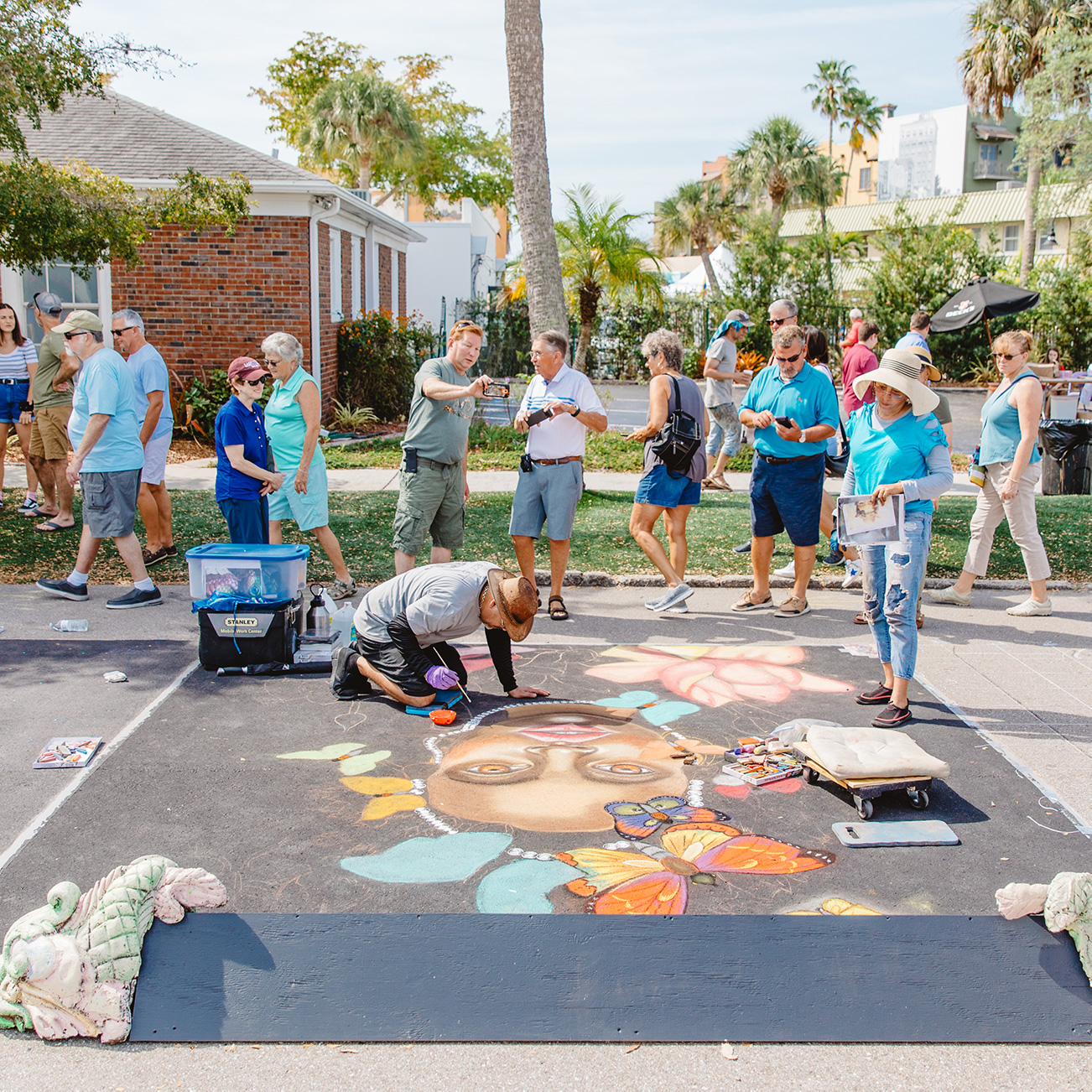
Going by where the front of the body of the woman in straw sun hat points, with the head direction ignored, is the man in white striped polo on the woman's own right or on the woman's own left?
on the woman's own right

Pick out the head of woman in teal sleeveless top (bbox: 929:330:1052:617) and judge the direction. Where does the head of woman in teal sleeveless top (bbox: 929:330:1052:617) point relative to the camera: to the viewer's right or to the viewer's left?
to the viewer's left

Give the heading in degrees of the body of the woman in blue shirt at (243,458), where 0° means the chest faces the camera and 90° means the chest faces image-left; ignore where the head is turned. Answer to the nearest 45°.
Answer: approximately 315°

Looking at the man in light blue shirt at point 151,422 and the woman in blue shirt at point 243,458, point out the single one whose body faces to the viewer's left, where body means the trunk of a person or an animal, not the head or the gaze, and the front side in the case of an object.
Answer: the man in light blue shirt

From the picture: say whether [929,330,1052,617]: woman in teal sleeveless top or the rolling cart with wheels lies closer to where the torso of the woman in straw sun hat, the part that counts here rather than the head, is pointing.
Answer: the rolling cart with wheels

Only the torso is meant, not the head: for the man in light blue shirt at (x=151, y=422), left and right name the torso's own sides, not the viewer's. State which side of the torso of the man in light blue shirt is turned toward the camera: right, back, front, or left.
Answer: left

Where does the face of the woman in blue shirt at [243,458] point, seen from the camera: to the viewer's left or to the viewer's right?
to the viewer's right

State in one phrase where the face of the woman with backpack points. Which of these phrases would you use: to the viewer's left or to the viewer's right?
to the viewer's left

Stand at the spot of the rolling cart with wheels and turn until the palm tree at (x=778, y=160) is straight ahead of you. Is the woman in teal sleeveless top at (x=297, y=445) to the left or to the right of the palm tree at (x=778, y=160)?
left

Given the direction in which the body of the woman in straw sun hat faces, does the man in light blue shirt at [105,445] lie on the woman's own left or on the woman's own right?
on the woman's own right

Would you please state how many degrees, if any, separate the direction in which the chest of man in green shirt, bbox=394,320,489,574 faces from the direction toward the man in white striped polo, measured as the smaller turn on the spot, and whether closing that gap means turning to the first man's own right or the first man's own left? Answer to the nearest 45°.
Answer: approximately 45° to the first man's own left

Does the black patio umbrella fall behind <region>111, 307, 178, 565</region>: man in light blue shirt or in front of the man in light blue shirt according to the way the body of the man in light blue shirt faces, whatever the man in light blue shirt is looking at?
behind
